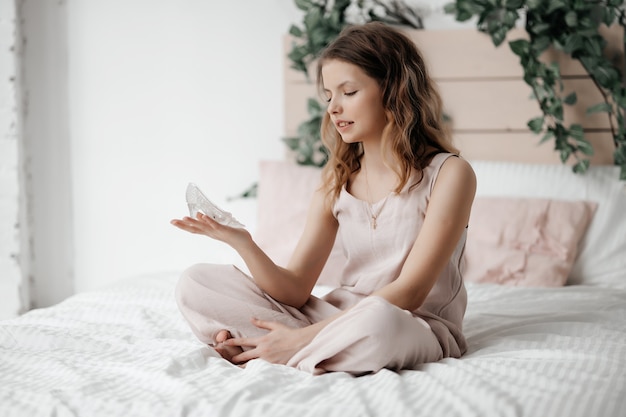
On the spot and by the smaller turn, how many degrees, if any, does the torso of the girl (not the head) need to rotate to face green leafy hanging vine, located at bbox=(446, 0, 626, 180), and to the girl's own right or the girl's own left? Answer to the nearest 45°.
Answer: approximately 180°

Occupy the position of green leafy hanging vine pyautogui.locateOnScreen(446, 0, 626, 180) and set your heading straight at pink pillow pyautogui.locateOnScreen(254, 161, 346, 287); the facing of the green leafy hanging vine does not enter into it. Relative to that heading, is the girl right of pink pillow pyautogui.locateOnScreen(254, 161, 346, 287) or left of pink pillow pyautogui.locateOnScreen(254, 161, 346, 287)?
left

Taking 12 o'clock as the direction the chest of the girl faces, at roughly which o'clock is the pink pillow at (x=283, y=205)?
The pink pillow is roughly at 4 o'clock from the girl.

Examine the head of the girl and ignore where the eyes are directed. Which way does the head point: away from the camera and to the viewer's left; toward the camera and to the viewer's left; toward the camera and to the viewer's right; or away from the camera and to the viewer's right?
toward the camera and to the viewer's left

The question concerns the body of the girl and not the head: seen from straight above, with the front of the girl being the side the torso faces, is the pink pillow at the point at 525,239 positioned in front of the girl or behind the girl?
behind

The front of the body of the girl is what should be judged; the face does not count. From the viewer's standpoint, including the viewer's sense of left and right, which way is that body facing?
facing the viewer and to the left of the viewer

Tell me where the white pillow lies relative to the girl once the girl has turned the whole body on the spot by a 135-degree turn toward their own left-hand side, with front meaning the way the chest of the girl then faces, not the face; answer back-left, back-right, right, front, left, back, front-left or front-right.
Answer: front-left
